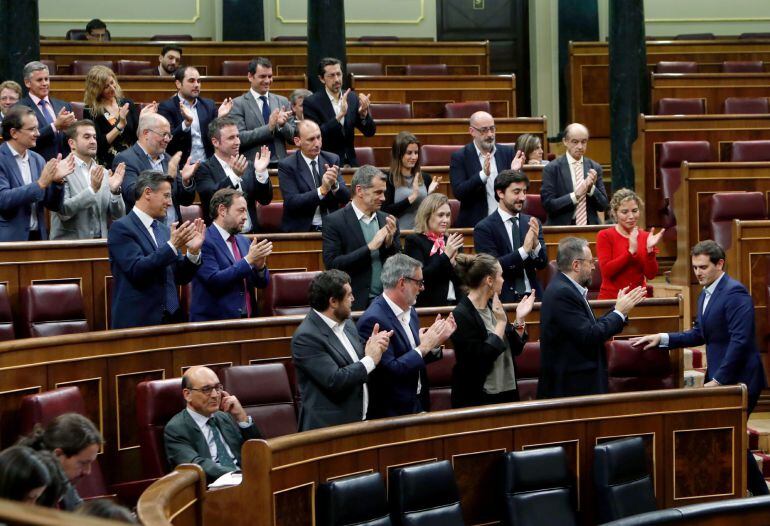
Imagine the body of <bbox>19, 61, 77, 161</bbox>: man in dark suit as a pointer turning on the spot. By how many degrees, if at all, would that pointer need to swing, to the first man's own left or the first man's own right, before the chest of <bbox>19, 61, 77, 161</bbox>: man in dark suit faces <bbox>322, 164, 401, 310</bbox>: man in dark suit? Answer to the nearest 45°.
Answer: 0° — they already face them

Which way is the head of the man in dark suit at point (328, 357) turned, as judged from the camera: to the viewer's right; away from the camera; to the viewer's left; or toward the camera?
to the viewer's right

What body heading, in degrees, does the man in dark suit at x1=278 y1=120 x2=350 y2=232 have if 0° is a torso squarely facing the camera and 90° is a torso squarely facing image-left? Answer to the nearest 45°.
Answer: approximately 315°

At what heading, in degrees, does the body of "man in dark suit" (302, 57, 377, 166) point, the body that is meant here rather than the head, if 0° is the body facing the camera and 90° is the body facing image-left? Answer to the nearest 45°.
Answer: approximately 315°

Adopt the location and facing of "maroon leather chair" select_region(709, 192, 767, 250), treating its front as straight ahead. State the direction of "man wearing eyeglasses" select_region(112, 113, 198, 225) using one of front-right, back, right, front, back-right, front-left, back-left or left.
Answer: front-right

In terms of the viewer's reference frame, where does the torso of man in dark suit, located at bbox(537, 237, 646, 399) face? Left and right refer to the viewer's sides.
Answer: facing to the right of the viewer
